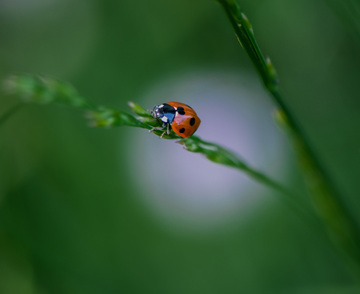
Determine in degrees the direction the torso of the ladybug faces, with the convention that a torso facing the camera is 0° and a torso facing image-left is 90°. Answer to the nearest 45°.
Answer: approximately 90°
